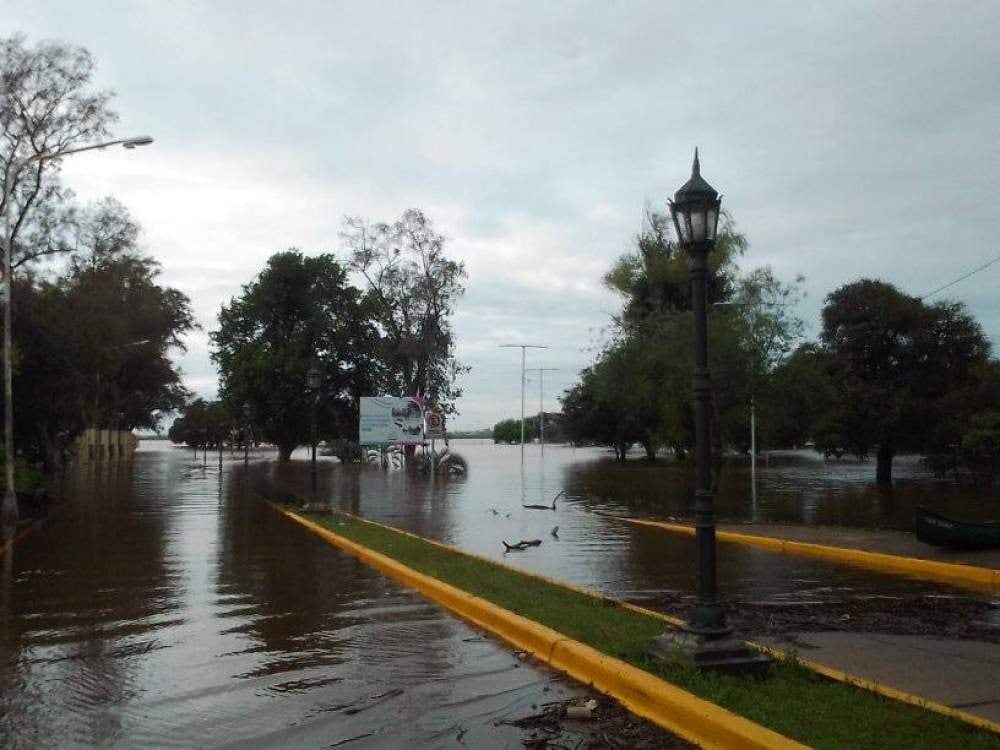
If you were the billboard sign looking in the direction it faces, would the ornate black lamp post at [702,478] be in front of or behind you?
in front

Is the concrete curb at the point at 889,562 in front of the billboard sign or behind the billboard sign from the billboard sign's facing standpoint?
in front

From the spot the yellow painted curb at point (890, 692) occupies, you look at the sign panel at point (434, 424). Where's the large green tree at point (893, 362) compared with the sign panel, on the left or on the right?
right

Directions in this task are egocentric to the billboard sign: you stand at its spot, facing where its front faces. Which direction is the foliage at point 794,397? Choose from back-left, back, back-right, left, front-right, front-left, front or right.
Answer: front-left

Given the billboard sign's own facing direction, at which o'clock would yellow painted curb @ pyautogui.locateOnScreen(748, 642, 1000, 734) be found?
The yellow painted curb is roughly at 12 o'clock from the billboard sign.

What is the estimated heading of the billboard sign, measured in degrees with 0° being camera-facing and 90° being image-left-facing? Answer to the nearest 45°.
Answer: approximately 0°

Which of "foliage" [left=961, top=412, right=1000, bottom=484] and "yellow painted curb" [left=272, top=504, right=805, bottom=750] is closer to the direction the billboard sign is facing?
the yellow painted curb

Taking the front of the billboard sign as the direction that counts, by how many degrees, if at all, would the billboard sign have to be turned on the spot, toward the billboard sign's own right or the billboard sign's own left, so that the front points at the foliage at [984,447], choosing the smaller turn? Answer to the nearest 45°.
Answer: approximately 45° to the billboard sign's own left

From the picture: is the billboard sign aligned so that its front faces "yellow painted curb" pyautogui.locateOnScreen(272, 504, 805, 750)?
yes

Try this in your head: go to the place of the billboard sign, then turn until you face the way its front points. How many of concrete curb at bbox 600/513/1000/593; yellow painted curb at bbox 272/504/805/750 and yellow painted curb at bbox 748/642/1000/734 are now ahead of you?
3

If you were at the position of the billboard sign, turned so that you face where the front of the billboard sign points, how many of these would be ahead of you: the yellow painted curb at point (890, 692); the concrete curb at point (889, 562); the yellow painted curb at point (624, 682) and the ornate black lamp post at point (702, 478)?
4

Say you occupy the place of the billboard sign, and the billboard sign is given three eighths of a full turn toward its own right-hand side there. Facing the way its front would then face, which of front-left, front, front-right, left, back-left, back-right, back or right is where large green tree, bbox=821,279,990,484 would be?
back-right
